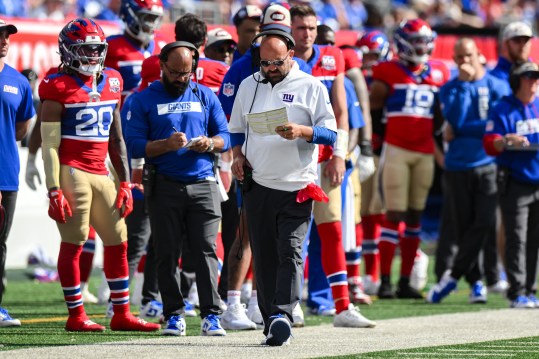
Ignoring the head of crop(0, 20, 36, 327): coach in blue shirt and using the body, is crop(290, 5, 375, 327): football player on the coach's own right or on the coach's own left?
on the coach's own left

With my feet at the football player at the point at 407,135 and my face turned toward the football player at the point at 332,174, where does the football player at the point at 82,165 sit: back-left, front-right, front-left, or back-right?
front-right

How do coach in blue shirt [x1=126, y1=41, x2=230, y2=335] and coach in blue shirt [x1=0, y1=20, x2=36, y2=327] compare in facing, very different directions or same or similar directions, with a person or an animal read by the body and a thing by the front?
same or similar directions

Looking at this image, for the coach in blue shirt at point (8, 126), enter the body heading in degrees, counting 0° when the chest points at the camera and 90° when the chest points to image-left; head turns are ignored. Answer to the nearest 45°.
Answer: approximately 0°

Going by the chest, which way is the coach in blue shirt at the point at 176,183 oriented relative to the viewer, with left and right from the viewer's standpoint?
facing the viewer

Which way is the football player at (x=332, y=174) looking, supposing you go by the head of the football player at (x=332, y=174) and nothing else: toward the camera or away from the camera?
toward the camera

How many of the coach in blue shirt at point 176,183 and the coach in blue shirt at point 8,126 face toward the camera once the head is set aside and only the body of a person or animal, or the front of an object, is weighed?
2

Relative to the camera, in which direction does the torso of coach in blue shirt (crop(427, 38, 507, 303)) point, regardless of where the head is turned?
toward the camera

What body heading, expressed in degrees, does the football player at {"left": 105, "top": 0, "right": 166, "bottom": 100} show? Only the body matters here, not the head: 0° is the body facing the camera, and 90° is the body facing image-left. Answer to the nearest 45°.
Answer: approximately 315°
